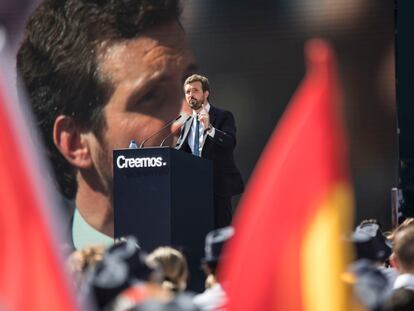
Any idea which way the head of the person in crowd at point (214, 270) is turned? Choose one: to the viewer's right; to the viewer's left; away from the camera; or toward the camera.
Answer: away from the camera

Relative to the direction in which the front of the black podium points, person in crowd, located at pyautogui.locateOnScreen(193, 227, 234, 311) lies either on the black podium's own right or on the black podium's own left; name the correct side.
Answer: on the black podium's own left

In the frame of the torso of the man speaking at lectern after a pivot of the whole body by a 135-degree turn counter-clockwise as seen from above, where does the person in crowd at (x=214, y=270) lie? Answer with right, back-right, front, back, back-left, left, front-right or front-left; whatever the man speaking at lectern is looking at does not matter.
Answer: right

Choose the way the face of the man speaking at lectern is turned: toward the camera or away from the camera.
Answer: toward the camera

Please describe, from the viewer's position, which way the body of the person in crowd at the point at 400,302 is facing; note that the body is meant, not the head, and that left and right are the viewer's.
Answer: facing away from the viewer

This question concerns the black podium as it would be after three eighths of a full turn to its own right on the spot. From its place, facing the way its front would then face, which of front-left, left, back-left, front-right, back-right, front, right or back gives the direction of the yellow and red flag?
back

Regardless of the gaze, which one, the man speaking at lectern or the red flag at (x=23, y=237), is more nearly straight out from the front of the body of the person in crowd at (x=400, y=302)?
the man speaking at lectern

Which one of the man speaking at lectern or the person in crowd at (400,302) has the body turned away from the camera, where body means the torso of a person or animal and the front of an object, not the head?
the person in crowd

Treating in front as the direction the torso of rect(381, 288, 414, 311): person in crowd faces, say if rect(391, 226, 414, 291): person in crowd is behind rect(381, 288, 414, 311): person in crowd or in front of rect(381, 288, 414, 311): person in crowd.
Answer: in front

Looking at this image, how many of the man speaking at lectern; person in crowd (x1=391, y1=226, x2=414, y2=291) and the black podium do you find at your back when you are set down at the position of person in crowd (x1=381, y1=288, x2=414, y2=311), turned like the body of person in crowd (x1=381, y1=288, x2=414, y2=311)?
0

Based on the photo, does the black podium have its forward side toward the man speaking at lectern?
no

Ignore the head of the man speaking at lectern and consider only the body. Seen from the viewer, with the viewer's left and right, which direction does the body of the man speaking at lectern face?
facing the viewer and to the left of the viewer
